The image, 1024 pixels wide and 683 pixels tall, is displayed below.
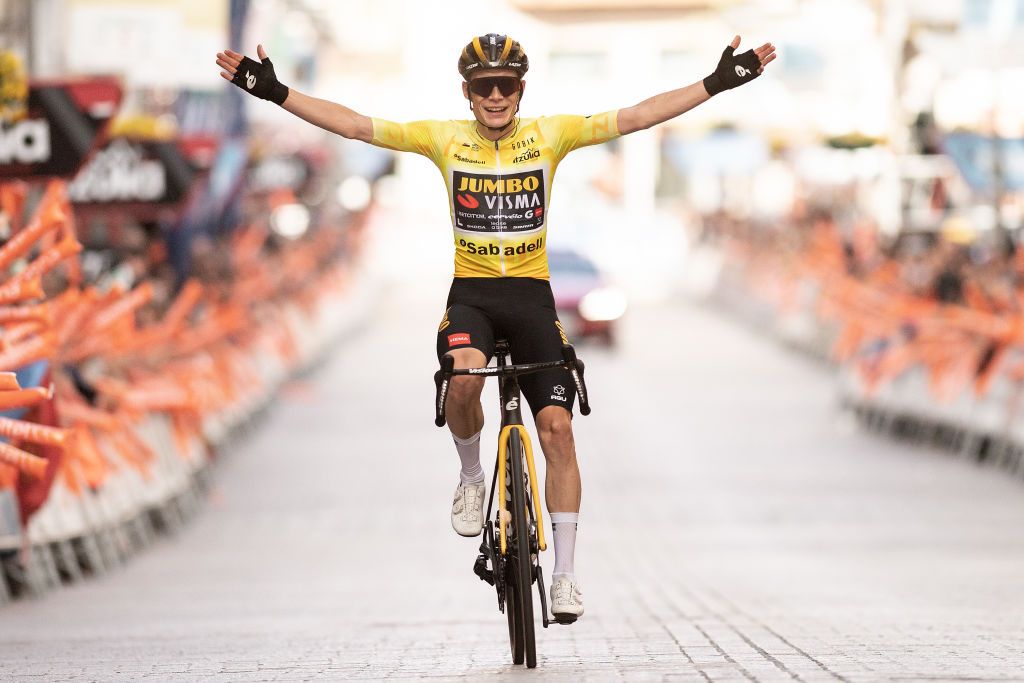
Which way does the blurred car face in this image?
toward the camera

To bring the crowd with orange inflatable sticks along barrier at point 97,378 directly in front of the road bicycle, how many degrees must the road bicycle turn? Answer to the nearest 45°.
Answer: approximately 135° to its right

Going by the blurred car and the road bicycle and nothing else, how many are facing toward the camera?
2

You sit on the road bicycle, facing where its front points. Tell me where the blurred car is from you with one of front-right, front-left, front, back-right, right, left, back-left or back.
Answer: back

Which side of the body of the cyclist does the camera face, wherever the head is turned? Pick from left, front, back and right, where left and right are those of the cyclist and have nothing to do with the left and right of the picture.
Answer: front

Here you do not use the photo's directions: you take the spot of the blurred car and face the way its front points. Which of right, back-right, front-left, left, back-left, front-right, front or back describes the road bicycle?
front

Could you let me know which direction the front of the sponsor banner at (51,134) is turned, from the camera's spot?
facing the viewer

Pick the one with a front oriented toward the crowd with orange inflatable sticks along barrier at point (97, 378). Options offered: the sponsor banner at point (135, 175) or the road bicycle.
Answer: the sponsor banner

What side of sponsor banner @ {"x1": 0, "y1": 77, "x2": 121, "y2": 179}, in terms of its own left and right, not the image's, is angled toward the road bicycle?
front

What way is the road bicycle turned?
toward the camera

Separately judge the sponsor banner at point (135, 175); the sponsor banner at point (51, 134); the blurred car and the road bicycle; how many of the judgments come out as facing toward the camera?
4
